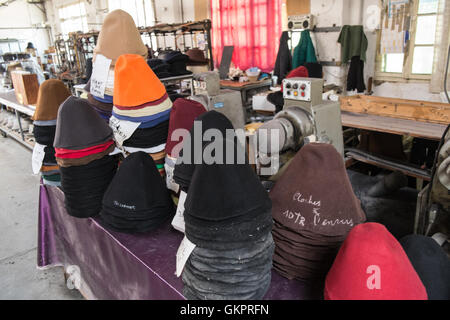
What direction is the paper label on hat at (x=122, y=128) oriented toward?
toward the camera

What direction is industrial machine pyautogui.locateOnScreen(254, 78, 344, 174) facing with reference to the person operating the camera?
facing the viewer and to the left of the viewer

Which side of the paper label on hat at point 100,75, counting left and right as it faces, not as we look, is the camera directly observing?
front

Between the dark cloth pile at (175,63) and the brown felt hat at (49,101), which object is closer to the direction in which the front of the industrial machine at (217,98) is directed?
the brown felt hat

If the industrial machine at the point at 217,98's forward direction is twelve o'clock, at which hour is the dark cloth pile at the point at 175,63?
The dark cloth pile is roughly at 4 o'clock from the industrial machine.

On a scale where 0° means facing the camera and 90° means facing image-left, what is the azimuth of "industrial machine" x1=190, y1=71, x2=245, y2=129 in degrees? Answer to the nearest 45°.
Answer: approximately 45°

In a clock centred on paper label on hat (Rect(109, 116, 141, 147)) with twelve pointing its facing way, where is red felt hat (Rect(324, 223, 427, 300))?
The red felt hat is roughly at 11 o'clock from the paper label on hat.

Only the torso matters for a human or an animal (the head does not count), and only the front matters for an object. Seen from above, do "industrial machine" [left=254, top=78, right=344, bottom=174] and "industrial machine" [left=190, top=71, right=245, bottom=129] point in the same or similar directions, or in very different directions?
same or similar directions

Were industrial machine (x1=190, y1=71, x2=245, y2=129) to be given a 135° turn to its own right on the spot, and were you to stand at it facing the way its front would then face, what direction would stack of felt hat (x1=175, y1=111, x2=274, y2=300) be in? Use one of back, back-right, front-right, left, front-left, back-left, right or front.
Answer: back

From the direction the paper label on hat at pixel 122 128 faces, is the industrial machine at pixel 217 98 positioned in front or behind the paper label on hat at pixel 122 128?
behind

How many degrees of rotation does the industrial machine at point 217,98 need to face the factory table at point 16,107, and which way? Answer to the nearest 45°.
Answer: approximately 90° to its right

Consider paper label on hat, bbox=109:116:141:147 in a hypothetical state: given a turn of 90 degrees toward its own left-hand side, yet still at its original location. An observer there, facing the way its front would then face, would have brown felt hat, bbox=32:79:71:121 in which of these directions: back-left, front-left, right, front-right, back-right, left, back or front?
back-left

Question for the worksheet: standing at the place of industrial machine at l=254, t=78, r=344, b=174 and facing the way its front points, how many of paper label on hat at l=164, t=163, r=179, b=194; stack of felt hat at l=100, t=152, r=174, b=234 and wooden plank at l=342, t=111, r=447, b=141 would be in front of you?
2

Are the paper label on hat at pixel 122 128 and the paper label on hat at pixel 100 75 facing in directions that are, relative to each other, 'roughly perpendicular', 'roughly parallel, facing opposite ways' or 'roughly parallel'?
roughly parallel
